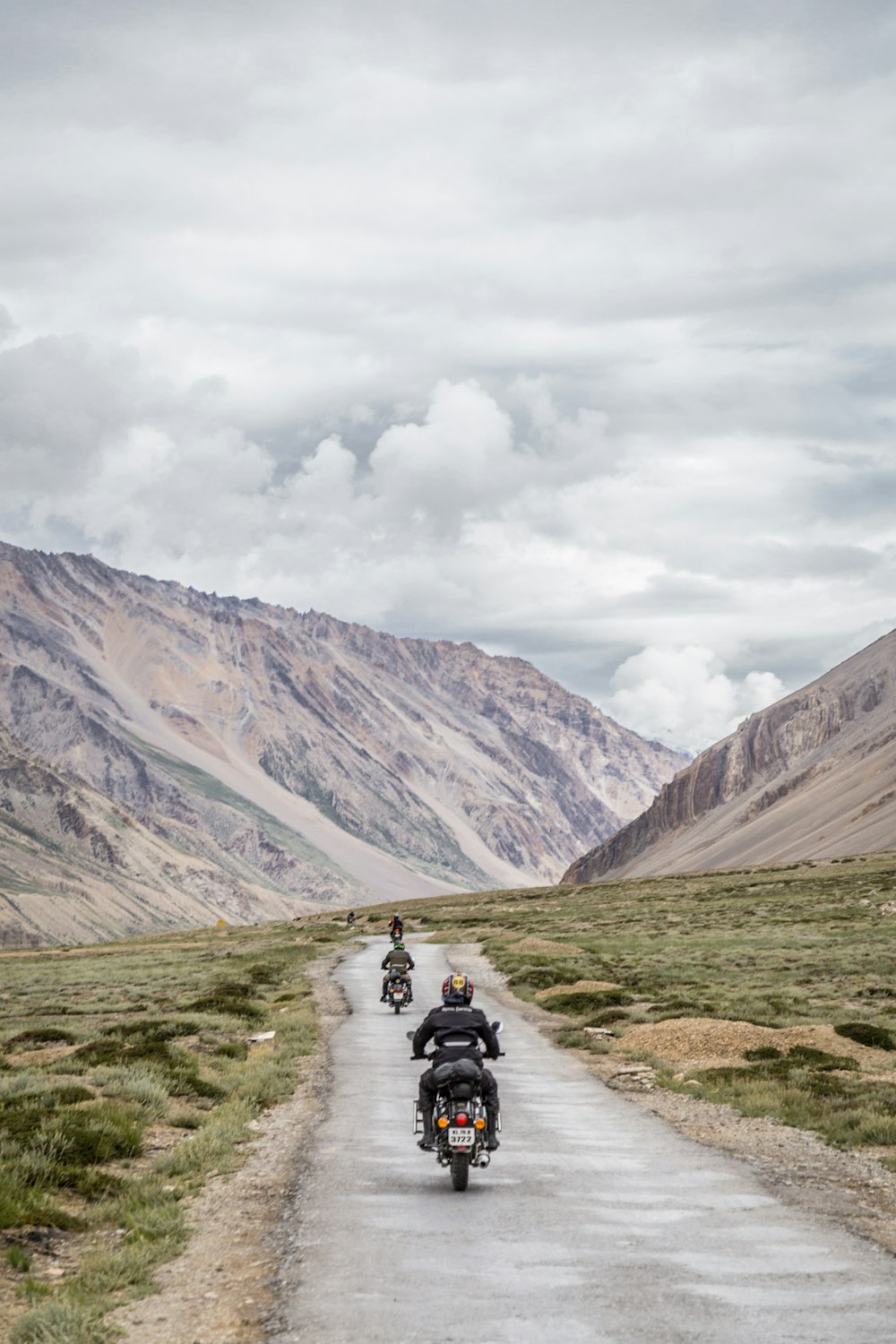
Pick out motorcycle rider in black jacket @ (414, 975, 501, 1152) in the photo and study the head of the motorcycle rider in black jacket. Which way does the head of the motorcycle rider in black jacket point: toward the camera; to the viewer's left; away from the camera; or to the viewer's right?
away from the camera

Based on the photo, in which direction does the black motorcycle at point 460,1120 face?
away from the camera

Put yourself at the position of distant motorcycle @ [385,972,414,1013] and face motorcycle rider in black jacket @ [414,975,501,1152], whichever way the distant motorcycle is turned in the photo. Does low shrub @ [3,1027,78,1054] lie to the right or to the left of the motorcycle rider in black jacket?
right

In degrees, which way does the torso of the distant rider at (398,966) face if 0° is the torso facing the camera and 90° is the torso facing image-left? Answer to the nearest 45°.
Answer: approximately 180°

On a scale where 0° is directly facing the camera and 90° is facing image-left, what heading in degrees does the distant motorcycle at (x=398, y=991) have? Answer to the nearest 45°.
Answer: approximately 180°

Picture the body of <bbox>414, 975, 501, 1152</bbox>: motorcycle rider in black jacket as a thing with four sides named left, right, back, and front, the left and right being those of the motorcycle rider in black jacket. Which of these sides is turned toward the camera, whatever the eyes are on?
back

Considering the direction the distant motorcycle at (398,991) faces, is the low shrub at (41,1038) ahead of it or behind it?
behind

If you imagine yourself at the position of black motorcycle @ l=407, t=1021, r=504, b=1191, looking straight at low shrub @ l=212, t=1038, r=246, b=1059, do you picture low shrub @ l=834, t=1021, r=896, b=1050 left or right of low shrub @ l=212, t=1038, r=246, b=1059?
right
